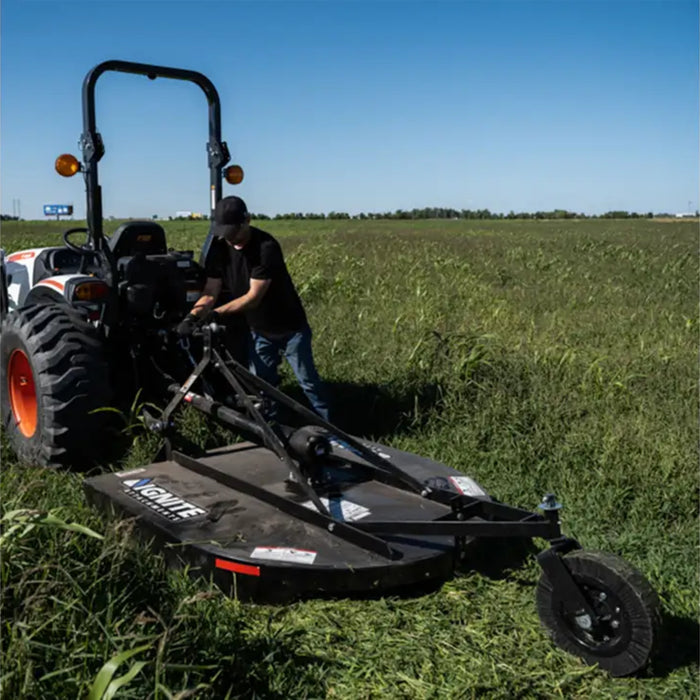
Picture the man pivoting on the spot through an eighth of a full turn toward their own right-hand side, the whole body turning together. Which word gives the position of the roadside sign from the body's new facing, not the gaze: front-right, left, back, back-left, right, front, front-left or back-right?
front-right

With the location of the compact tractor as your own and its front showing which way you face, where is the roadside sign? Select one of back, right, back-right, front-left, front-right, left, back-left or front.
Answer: front

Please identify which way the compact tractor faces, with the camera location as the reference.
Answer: facing away from the viewer and to the left of the viewer

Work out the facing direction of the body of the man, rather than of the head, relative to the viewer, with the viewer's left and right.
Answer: facing the viewer and to the left of the viewer
